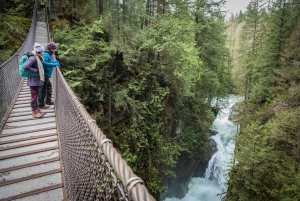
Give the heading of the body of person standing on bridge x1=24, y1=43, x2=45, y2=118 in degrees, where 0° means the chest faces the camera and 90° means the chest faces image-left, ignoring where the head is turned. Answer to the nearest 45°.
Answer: approximately 270°

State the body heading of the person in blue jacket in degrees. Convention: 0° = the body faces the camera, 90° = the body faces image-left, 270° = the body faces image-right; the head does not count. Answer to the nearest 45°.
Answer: approximately 270°
